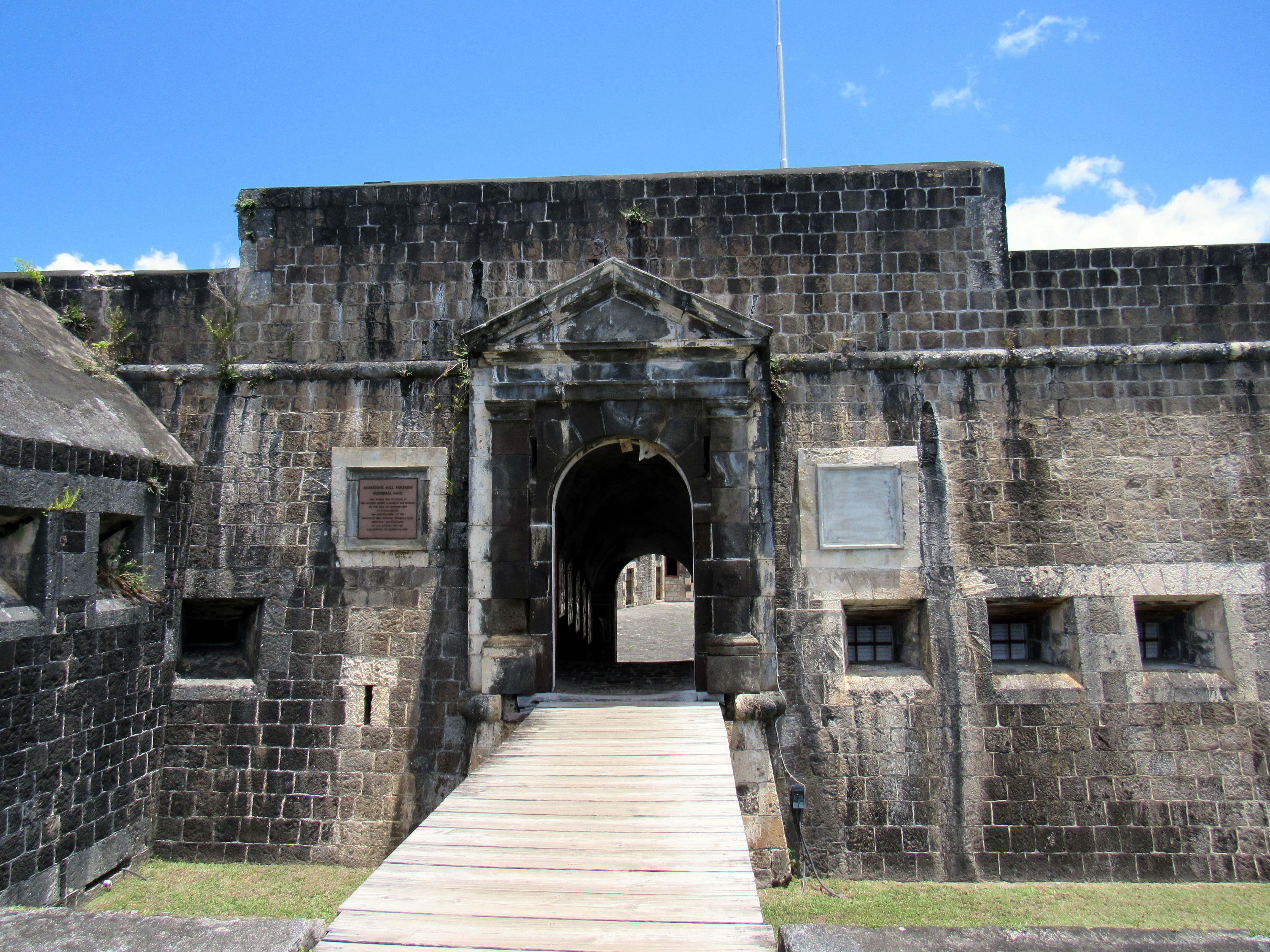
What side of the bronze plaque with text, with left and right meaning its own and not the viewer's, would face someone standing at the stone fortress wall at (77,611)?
right

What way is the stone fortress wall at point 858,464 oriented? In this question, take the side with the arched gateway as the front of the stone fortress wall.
toward the camera

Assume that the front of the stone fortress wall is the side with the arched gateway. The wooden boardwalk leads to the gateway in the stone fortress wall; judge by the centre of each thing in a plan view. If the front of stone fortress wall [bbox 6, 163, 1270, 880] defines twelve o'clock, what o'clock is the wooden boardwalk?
The wooden boardwalk is roughly at 1 o'clock from the stone fortress wall.

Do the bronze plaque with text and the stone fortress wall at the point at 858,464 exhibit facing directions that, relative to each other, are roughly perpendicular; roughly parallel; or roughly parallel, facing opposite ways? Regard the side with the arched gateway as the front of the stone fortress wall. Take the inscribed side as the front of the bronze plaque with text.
roughly parallel

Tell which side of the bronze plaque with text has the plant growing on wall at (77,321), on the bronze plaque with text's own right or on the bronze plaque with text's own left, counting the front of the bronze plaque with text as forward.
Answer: on the bronze plaque with text's own right

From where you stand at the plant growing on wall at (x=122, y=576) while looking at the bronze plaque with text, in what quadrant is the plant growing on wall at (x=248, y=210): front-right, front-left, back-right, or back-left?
front-left

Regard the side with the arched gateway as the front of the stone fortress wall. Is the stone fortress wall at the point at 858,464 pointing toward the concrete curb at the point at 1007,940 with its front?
yes

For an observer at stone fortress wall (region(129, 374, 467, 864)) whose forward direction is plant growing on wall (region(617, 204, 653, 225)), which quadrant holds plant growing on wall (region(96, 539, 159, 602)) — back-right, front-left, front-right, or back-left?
back-right

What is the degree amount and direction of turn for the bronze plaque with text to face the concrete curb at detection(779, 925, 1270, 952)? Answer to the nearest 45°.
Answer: approximately 45° to its left

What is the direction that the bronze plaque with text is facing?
toward the camera

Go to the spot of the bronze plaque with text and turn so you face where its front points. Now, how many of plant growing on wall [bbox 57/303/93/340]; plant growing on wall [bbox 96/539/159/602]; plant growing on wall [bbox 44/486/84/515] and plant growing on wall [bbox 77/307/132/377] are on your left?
0

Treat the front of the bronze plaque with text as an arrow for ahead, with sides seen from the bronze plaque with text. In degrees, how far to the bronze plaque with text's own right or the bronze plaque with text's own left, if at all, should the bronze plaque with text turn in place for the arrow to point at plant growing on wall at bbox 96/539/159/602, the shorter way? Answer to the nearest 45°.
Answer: approximately 90° to the bronze plaque with text's own right

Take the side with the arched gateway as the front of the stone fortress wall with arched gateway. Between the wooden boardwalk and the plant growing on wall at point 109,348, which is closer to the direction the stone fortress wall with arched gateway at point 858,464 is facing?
the wooden boardwalk

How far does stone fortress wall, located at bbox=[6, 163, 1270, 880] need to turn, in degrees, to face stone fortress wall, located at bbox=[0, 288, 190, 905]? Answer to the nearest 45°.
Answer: approximately 90° to its right
